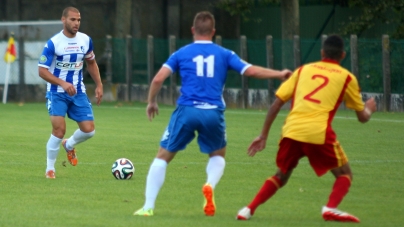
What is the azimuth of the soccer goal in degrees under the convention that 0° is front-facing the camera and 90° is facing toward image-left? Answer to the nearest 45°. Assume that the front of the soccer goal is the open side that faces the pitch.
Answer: approximately 0°

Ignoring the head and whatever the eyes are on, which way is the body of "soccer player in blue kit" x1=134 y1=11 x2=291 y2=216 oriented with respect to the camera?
away from the camera

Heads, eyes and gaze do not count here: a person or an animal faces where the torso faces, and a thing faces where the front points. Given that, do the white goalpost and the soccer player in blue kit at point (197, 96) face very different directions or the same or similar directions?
very different directions

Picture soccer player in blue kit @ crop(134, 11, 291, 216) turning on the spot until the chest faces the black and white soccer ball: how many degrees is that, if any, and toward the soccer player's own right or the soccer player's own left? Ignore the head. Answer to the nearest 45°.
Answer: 0° — they already face it

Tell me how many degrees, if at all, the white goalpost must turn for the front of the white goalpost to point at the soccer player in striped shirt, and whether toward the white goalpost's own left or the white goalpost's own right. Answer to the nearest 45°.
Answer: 0° — it already faces them

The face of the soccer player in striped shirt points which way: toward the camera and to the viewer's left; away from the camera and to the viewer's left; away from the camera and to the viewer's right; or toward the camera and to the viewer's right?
toward the camera and to the viewer's right

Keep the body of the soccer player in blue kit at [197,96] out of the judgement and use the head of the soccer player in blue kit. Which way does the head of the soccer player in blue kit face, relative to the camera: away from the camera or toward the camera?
away from the camera

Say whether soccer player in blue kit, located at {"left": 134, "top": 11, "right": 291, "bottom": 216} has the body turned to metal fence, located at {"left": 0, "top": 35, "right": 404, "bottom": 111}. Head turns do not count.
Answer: yes

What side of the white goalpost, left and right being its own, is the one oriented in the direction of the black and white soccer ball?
front
